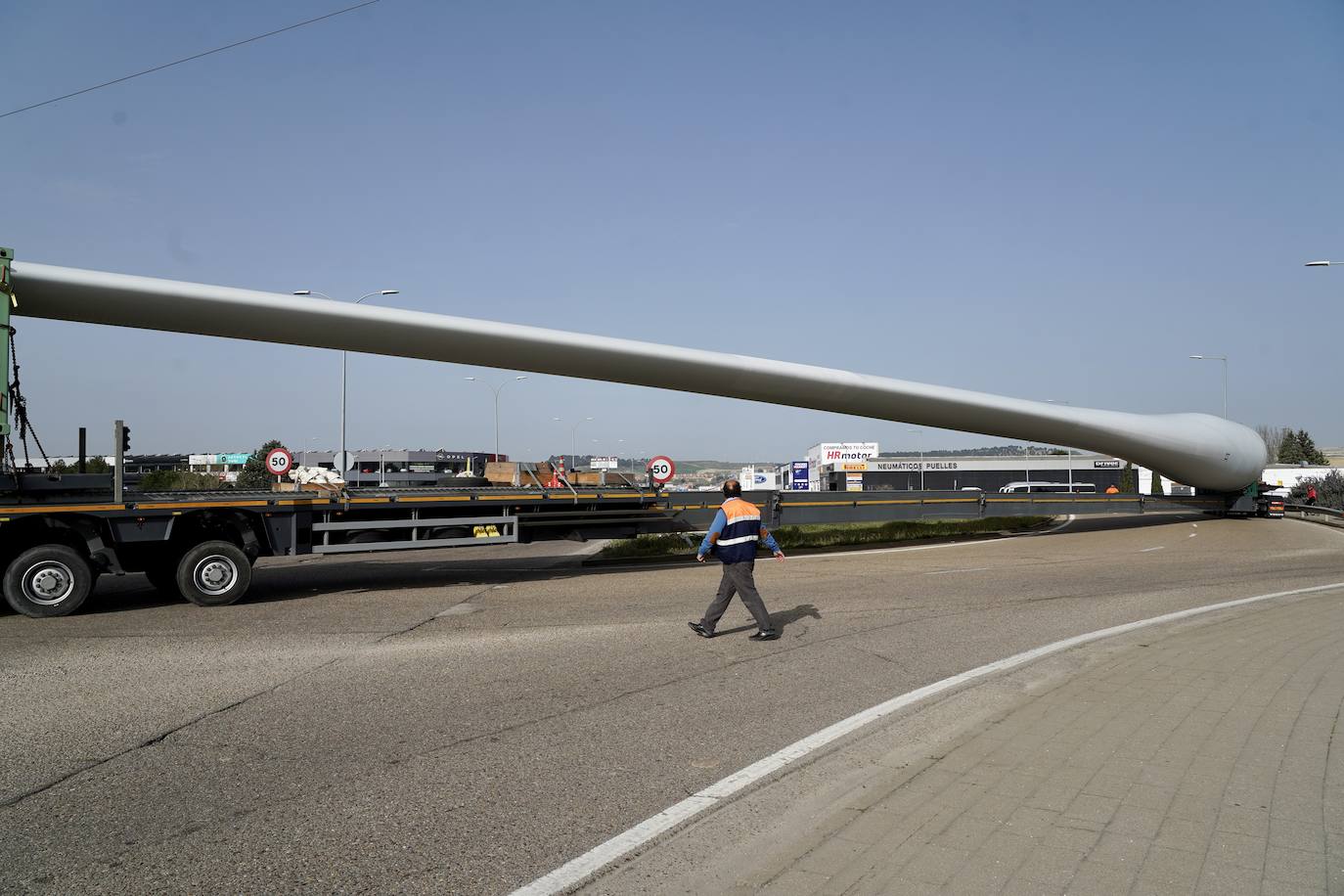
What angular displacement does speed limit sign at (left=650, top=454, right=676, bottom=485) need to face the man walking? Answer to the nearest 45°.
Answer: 0° — it already faces them

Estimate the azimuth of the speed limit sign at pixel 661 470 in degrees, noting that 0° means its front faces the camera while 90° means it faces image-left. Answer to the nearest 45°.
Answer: approximately 0°

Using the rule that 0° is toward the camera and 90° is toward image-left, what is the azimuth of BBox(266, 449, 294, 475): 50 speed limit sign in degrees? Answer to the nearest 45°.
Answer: approximately 0°

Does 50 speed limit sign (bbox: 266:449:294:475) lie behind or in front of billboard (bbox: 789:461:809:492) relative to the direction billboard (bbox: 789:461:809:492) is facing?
in front

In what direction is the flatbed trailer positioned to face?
to the viewer's right

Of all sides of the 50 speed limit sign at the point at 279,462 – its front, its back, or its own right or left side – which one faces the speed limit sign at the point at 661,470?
left

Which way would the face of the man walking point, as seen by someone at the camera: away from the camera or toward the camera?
away from the camera

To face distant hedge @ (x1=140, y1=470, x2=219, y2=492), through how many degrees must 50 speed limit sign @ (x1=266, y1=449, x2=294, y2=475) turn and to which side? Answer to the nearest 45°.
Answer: approximately 135° to its right

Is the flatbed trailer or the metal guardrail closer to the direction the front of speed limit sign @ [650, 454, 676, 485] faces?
the flatbed trailer

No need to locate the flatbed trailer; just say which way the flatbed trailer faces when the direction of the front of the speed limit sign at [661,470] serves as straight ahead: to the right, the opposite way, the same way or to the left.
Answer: to the left

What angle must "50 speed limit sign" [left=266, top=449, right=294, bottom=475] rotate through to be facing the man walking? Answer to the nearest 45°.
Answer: approximately 45° to its left

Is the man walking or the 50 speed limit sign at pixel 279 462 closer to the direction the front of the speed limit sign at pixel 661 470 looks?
the man walking
